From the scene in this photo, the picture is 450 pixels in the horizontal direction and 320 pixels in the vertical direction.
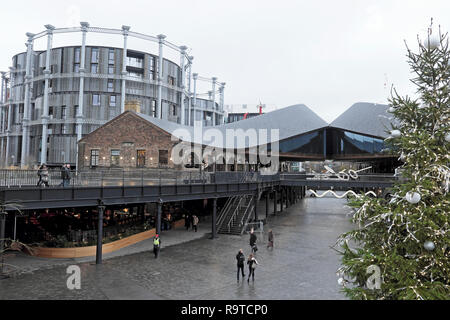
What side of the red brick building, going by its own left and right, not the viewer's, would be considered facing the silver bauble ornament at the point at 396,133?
front

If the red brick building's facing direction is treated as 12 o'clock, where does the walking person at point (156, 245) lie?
The walking person is roughly at 12 o'clock from the red brick building.

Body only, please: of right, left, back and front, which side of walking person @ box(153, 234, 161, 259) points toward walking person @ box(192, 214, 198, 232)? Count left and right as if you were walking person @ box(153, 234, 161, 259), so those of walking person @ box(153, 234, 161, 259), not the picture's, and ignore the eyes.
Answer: back

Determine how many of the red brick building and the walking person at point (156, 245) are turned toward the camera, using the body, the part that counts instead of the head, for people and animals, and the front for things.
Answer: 2

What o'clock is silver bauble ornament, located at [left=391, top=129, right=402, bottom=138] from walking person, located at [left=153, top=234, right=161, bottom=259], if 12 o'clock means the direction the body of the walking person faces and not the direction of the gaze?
The silver bauble ornament is roughly at 11 o'clock from the walking person.

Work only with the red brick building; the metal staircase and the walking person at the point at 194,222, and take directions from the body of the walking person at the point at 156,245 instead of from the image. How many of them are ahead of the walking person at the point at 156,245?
0

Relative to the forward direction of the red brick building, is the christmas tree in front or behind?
in front

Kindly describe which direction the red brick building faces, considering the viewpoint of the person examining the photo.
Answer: facing the viewer

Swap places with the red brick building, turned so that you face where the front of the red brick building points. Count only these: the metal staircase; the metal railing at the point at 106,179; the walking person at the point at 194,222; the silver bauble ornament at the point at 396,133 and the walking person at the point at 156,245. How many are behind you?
0

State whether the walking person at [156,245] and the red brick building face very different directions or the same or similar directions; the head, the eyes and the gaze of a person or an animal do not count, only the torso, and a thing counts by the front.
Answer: same or similar directions

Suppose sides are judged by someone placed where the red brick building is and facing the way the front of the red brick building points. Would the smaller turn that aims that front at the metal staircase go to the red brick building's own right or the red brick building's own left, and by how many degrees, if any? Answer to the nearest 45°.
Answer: approximately 45° to the red brick building's own left

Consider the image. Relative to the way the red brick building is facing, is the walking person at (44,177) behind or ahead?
ahead
